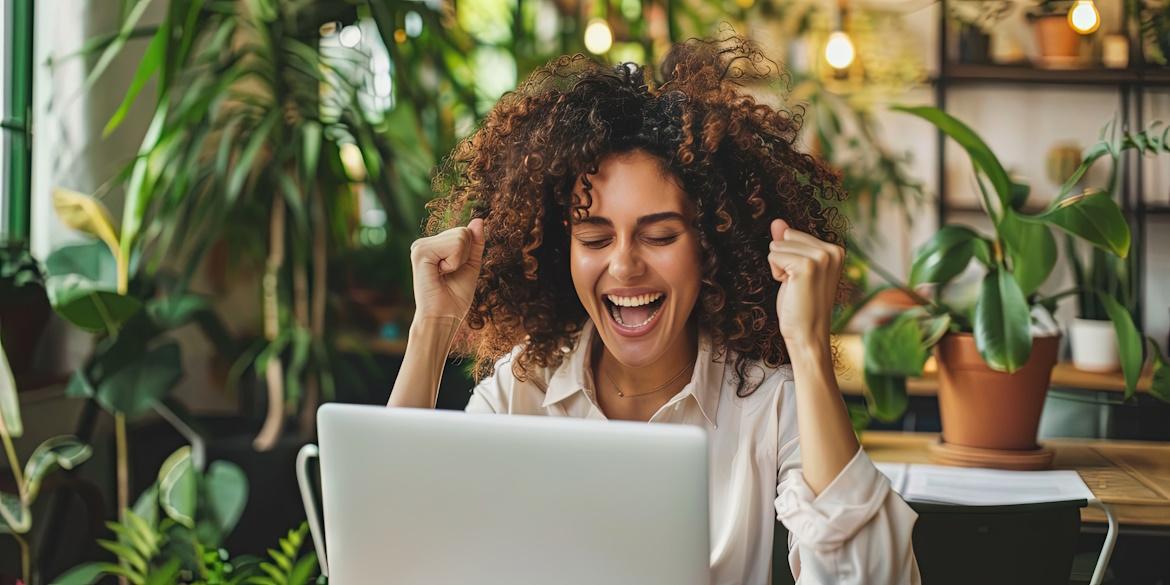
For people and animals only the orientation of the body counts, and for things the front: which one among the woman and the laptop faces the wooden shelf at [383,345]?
the laptop

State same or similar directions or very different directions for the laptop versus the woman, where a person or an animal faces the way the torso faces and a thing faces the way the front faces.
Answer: very different directions

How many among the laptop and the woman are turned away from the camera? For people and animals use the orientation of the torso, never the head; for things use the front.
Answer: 1

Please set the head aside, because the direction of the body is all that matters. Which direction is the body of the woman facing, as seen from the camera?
toward the camera

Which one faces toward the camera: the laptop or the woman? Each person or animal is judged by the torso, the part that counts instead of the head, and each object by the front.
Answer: the woman

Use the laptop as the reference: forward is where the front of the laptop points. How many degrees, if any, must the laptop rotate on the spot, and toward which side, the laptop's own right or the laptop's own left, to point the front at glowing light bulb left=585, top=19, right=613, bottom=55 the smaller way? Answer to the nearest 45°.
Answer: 0° — it already faces it

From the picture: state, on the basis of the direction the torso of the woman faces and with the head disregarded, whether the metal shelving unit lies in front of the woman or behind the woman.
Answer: behind

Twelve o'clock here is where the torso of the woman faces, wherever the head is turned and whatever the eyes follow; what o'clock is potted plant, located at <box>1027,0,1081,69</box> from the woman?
The potted plant is roughly at 7 o'clock from the woman.

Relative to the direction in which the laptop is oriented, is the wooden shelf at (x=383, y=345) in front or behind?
in front

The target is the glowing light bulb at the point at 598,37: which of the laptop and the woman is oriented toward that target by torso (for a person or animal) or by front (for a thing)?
the laptop

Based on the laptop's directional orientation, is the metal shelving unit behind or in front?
in front

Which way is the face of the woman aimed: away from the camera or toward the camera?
toward the camera

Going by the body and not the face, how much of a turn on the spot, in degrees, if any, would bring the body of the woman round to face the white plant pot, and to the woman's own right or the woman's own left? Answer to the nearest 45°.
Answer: approximately 135° to the woman's own left

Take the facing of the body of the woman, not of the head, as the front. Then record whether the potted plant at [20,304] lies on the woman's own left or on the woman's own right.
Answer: on the woman's own right

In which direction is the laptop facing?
away from the camera

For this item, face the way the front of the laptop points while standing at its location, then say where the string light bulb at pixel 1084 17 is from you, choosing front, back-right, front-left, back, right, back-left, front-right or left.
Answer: front-right

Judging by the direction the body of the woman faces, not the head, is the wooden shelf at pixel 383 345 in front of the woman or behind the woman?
behind
